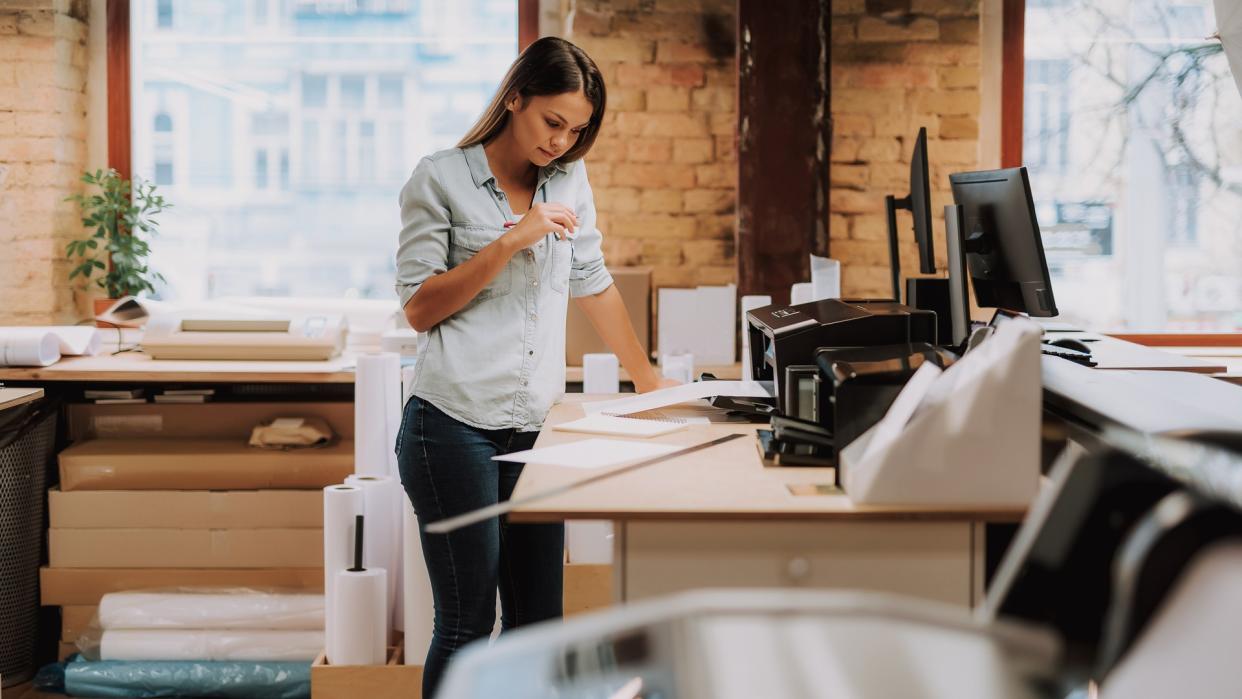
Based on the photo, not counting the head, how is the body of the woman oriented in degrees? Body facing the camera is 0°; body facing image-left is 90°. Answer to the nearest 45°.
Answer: approximately 315°

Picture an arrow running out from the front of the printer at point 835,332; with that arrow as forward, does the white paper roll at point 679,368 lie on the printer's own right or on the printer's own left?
on the printer's own right

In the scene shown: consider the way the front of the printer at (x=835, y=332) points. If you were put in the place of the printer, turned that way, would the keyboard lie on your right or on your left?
on your right

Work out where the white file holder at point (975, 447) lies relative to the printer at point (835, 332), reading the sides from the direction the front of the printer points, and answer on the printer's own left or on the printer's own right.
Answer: on the printer's own left

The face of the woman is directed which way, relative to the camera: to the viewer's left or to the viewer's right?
to the viewer's right

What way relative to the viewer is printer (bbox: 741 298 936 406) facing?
to the viewer's left
